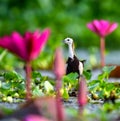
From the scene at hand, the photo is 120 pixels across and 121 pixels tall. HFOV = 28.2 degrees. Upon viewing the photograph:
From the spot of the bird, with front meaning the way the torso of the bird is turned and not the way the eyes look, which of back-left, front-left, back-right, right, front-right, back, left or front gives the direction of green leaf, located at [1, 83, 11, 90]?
front-right

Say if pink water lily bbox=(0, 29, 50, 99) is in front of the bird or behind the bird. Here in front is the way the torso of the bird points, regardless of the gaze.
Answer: in front

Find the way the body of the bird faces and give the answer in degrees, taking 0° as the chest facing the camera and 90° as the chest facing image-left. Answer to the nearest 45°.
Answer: approximately 45°
